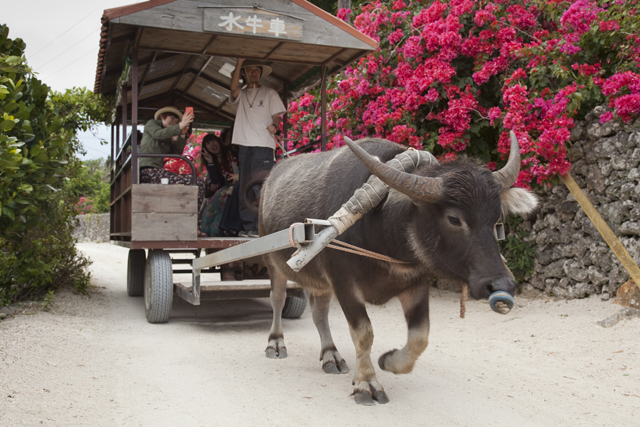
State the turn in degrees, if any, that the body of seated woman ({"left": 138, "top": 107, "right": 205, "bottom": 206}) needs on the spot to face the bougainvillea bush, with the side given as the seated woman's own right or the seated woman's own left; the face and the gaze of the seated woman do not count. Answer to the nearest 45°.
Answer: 0° — they already face it

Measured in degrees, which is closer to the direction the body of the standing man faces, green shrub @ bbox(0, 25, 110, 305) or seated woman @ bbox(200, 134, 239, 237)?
the green shrub

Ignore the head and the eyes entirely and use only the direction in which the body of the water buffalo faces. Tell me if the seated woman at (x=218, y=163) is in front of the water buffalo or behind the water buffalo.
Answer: behind

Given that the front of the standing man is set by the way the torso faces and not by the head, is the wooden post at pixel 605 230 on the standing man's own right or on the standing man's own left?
on the standing man's own left

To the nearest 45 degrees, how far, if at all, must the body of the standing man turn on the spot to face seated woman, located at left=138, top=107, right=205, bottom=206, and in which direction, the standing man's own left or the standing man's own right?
approximately 90° to the standing man's own right

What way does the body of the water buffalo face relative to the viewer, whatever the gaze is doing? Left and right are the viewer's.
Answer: facing the viewer and to the right of the viewer

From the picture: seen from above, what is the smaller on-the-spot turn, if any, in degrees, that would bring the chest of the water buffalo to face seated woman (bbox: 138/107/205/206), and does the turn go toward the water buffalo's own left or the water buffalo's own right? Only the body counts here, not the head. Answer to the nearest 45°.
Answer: approximately 180°

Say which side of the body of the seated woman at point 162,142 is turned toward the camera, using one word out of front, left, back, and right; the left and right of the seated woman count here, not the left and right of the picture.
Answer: right

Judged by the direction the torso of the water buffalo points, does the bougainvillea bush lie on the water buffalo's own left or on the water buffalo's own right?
on the water buffalo's own left

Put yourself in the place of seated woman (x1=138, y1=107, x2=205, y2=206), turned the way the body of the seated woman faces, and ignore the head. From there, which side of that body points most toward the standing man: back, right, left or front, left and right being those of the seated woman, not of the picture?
front

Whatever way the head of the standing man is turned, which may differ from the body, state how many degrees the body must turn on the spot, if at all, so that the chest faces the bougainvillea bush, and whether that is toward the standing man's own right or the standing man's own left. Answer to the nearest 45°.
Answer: approximately 90° to the standing man's own left

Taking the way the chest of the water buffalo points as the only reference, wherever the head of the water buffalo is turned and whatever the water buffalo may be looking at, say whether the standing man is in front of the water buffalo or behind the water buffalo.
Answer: behind

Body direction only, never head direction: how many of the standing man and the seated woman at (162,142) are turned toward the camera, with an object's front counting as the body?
1

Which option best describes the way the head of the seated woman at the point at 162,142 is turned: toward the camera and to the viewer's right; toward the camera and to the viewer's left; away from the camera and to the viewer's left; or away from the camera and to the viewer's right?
toward the camera and to the viewer's right
